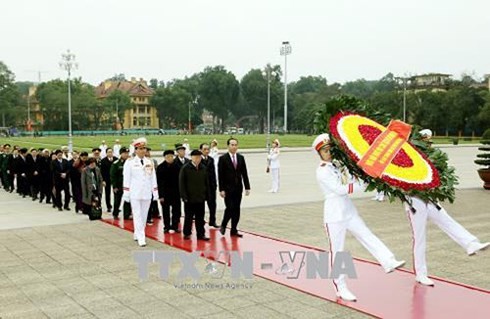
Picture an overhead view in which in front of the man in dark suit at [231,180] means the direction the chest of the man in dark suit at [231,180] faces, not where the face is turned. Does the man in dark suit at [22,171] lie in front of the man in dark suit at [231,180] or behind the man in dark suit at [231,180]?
behind

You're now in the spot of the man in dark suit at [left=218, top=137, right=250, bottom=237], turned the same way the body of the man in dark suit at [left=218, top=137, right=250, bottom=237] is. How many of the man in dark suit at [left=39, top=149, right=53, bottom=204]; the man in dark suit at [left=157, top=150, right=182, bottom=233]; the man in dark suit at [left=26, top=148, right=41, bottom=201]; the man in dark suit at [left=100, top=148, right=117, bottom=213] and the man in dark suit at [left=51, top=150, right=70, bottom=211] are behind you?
5

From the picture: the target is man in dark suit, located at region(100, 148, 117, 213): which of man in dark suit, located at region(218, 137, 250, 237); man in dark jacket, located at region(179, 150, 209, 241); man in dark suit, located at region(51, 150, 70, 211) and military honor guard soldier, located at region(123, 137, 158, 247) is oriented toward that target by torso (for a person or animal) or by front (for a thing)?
man in dark suit, located at region(51, 150, 70, 211)

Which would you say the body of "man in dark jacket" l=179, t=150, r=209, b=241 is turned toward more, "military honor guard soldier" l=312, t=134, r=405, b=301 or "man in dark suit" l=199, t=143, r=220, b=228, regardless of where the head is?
the military honor guard soldier

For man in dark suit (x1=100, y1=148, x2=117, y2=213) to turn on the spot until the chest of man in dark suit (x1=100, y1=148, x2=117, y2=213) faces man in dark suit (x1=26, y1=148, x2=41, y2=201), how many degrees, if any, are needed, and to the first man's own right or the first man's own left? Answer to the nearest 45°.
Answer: approximately 180°

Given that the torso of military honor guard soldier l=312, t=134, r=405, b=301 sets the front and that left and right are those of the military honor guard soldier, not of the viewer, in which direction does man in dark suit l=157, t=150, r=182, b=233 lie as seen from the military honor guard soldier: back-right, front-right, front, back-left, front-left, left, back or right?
back

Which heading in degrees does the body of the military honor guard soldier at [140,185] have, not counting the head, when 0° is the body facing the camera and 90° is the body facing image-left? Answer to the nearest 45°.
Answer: approximately 0°

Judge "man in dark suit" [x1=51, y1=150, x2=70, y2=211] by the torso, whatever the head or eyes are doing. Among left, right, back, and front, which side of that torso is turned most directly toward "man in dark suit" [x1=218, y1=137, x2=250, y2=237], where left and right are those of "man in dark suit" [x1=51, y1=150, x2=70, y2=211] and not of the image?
front

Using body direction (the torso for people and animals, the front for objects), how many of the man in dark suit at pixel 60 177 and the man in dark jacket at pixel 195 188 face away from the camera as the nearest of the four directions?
0

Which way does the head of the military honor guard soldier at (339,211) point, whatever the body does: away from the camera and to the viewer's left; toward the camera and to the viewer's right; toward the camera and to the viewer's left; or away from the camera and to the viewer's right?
toward the camera and to the viewer's right

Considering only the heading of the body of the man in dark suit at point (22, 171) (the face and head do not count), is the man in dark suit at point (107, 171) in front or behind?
in front

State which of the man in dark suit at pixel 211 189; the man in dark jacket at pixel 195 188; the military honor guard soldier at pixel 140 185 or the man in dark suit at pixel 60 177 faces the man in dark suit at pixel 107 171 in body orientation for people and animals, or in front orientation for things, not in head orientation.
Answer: the man in dark suit at pixel 60 177

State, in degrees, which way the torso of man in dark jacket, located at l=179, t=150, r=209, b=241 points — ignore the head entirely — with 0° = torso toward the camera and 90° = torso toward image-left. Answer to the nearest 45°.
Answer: approximately 315°

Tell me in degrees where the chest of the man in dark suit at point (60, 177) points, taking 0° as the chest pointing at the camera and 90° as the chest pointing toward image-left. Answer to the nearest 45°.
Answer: approximately 315°
